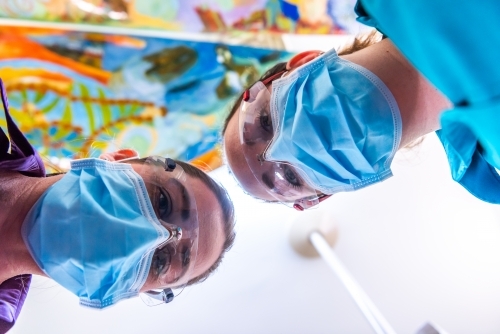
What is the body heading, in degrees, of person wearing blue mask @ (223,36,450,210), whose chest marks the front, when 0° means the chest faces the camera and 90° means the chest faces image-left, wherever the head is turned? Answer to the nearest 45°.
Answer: approximately 0°

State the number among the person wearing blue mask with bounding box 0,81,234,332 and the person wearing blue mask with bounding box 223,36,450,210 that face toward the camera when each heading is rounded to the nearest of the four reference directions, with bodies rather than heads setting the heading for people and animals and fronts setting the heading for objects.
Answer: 2
